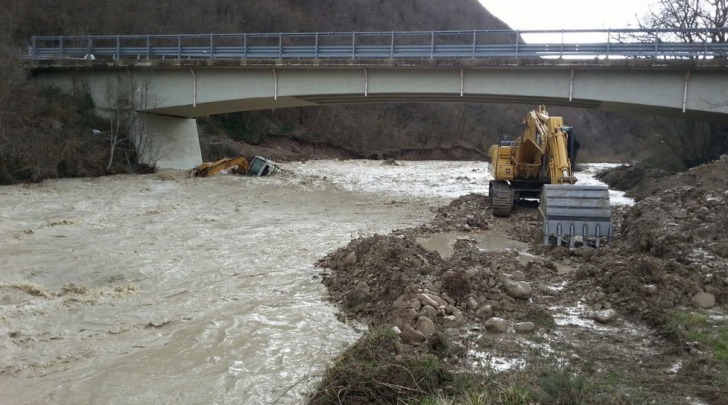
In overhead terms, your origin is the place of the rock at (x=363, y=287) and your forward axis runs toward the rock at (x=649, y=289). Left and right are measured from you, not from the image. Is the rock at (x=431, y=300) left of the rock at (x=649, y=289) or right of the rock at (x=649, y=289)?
right

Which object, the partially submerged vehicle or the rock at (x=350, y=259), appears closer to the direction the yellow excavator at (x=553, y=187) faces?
the rock

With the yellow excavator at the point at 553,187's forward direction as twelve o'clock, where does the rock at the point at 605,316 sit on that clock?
The rock is roughly at 12 o'clock from the yellow excavator.

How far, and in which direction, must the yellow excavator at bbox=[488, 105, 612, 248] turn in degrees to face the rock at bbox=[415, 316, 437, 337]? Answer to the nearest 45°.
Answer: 0° — it already faces it

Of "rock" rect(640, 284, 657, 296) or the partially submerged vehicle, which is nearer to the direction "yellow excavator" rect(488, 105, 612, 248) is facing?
the rock

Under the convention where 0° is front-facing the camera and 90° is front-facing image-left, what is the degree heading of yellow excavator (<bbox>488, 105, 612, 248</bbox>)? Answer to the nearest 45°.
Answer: approximately 0°
